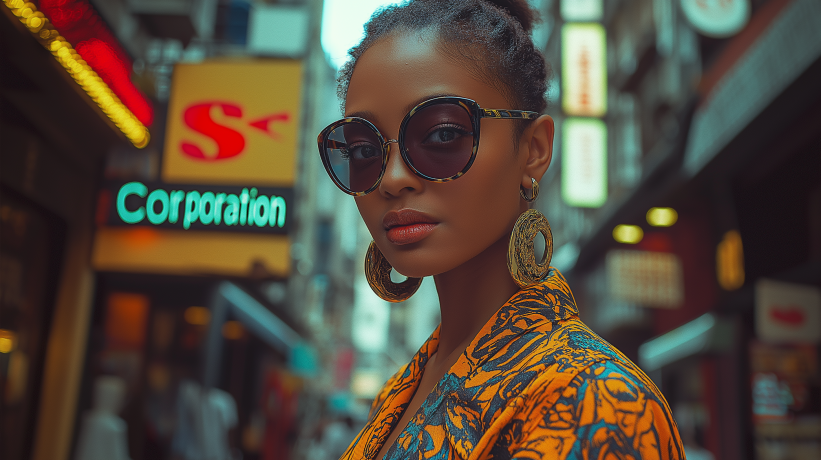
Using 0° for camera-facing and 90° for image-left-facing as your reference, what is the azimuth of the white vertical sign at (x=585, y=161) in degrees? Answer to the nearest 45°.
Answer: approximately 0°

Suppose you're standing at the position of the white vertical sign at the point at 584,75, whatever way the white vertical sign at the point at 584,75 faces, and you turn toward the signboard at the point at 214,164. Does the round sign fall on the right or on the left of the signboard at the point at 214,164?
left

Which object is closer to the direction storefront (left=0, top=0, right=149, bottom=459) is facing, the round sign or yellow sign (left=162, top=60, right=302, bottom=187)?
the round sign

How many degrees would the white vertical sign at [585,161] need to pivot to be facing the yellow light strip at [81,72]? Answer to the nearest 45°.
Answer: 0° — it already faces it

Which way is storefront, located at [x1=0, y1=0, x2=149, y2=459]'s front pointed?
to the viewer's right

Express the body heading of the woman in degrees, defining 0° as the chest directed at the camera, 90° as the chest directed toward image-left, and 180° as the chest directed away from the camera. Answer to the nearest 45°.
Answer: approximately 45°

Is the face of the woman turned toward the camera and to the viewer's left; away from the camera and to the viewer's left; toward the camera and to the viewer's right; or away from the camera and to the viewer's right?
toward the camera and to the viewer's left
